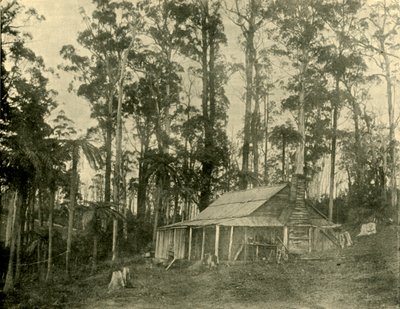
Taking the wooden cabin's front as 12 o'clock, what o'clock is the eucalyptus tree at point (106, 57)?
The eucalyptus tree is roughly at 3 o'clock from the wooden cabin.

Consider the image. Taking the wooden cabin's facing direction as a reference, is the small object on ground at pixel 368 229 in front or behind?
behind

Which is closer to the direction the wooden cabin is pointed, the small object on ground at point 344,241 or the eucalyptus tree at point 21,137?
the eucalyptus tree

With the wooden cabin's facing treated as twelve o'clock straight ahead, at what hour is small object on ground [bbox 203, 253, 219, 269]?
The small object on ground is roughly at 12 o'clock from the wooden cabin.

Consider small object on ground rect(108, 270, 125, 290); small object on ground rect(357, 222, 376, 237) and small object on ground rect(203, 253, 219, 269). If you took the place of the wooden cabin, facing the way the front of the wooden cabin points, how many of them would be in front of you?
2

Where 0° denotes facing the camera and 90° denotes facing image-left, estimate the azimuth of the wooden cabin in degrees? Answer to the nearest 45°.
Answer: approximately 45°

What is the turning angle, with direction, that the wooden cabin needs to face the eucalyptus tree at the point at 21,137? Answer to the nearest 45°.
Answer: approximately 45° to its right

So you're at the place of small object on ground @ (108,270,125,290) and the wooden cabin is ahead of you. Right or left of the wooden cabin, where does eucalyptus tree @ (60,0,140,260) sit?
left

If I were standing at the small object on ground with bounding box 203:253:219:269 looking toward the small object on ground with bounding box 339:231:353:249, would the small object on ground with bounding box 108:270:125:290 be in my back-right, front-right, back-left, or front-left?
back-right
